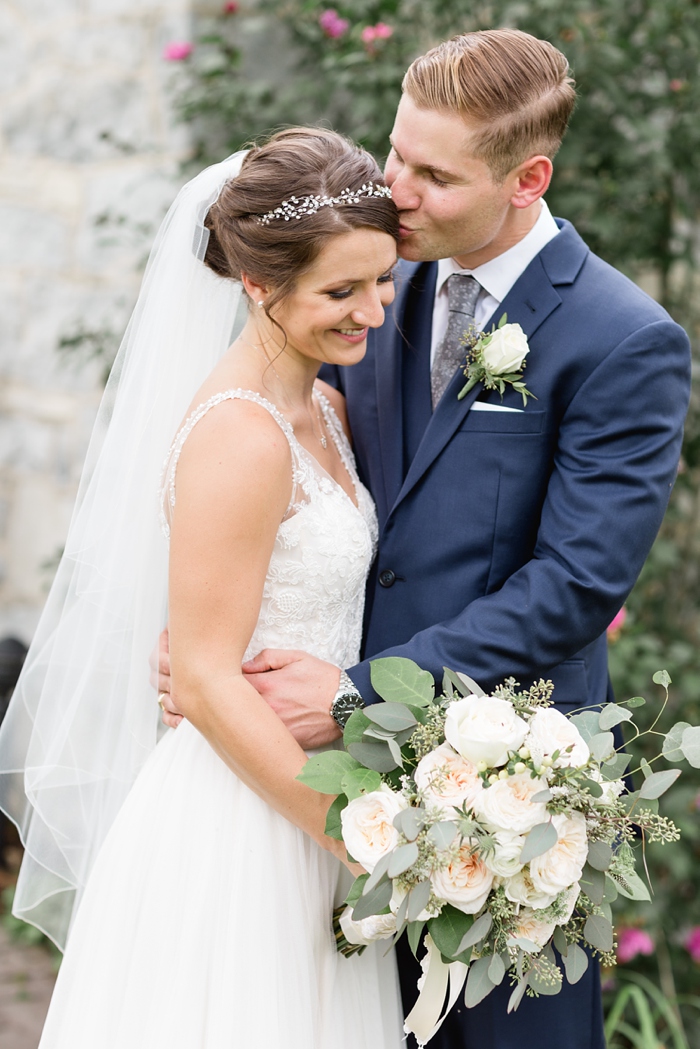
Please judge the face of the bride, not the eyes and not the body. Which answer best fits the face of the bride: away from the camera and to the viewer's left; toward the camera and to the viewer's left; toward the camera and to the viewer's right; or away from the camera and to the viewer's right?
toward the camera and to the viewer's right

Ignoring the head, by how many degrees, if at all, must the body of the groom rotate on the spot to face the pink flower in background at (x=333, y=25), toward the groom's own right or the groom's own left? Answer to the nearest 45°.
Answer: approximately 135° to the groom's own right

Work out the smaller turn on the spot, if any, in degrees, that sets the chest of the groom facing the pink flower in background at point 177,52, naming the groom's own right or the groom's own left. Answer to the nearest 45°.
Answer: approximately 90° to the groom's own right

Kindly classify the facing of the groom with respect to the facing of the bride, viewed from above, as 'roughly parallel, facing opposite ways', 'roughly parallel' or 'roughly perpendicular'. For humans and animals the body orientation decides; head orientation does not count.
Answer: roughly perpendicular

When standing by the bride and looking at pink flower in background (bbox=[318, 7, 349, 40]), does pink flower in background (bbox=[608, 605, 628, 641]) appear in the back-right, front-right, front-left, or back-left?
front-right

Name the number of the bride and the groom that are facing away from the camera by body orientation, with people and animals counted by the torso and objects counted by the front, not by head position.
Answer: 0

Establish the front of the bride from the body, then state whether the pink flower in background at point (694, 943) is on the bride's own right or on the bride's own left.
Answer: on the bride's own left

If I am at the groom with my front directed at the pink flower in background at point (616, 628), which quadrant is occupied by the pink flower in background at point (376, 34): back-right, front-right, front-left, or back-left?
front-left

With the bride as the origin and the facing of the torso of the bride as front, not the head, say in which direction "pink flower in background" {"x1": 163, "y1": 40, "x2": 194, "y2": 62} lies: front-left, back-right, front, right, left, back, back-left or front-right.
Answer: back-left

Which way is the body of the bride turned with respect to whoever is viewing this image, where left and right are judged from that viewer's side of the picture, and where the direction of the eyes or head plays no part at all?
facing the viewer and to the right of the viewer

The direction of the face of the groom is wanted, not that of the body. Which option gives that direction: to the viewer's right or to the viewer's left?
to the viewer's left
